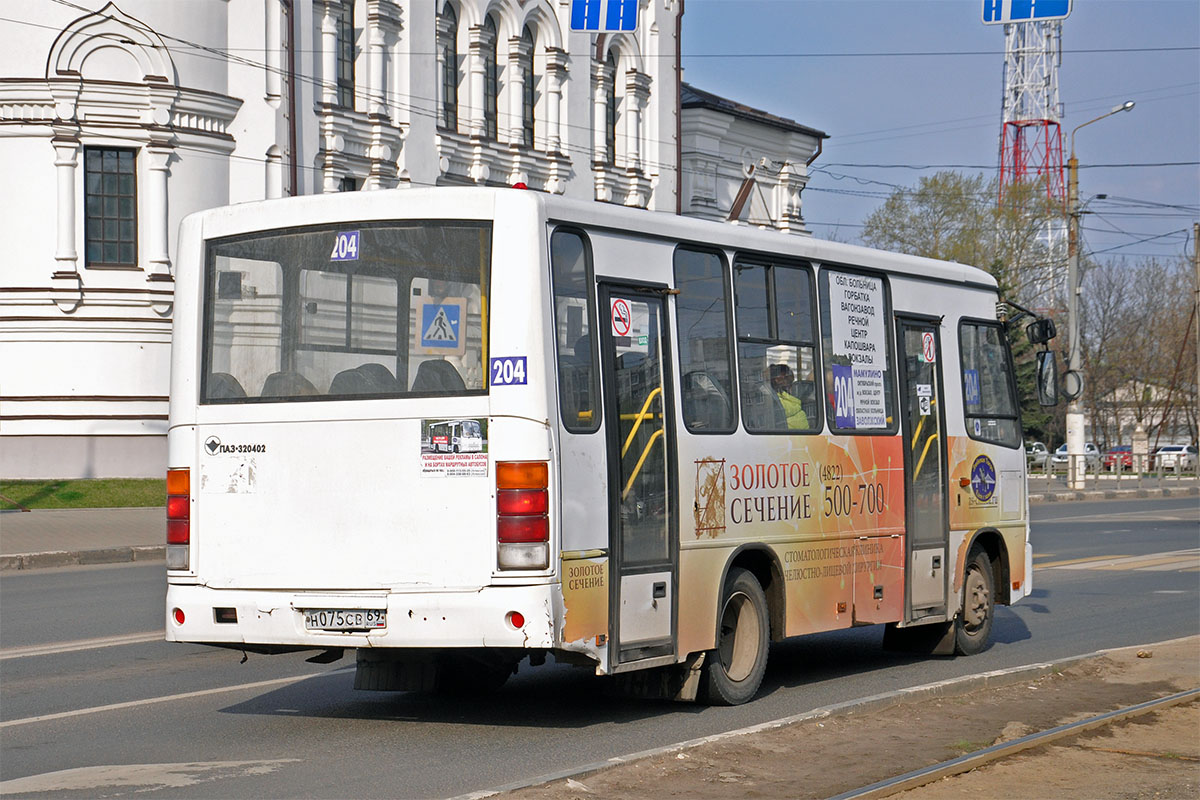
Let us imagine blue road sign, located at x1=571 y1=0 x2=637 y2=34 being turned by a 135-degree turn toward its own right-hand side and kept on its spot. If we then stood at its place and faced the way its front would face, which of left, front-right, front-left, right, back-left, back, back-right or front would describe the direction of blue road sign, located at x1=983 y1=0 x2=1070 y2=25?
back

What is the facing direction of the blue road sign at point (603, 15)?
toward the camera

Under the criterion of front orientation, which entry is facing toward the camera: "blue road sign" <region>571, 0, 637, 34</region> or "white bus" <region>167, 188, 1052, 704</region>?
the blue road sign

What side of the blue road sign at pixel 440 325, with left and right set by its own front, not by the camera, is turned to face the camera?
front

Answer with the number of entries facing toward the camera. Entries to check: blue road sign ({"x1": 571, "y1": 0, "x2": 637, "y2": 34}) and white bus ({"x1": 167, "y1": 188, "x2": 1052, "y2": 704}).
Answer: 1

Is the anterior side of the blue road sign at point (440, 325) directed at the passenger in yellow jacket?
no

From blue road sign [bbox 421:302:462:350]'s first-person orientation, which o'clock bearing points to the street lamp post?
The street lamp post is roughly at 7 o'clock from the blue road sign.

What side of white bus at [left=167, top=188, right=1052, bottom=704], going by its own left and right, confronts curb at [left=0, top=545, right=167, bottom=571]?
left
